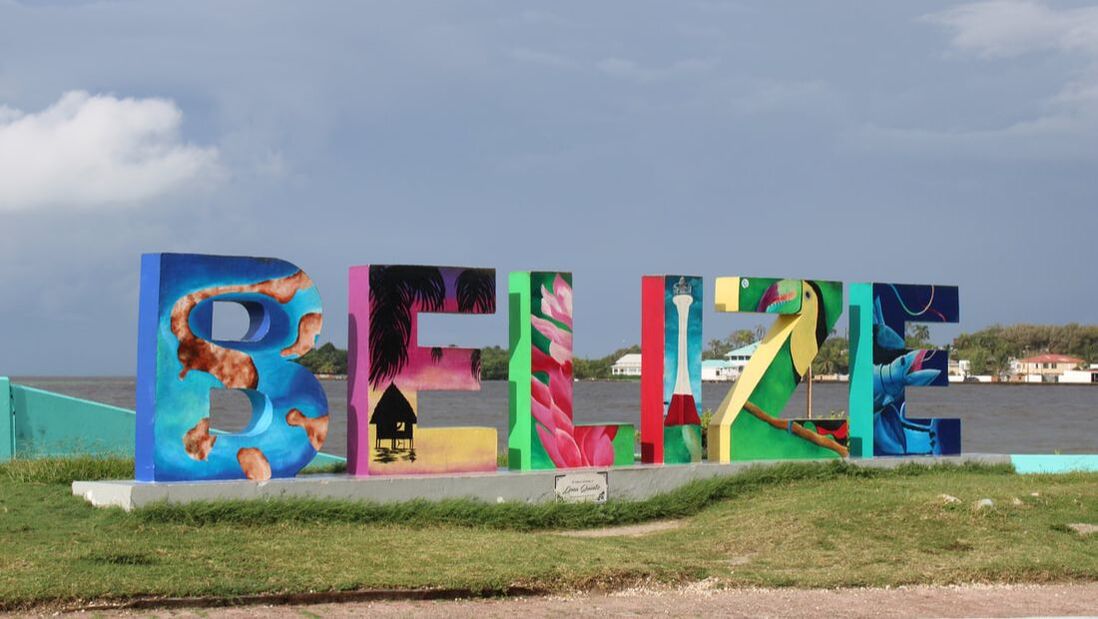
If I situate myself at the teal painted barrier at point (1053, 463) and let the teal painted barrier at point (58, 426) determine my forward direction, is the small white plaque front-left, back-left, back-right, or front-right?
front-left

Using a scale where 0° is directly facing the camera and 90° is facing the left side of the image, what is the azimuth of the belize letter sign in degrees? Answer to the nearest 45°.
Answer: approximately 315°

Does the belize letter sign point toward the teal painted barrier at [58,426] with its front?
no

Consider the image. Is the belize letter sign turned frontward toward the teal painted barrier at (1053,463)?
no

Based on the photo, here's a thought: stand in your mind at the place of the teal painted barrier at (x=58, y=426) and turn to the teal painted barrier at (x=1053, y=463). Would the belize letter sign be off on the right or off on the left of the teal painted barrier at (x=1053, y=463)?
right

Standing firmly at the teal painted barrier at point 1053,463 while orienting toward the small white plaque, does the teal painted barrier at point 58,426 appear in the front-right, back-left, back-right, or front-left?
front-right
